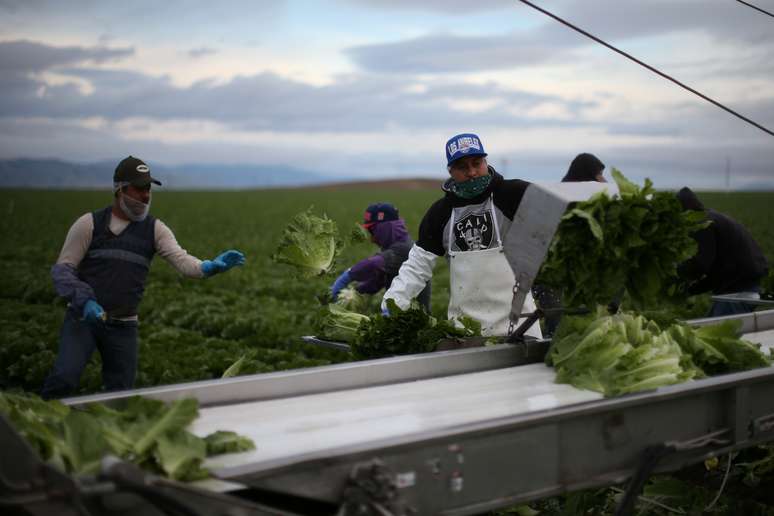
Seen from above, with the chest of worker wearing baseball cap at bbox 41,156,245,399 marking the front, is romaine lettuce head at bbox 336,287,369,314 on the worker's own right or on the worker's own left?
on the worker's own left

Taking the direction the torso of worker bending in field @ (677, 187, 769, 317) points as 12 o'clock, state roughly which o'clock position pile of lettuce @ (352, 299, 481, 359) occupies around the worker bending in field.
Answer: The pile of lettuce is roughly at 10 o'clock from the worker bending in field.

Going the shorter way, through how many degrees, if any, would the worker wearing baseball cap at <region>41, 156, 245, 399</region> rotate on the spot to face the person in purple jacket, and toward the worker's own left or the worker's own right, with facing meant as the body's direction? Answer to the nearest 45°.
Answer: approximately 90° to the worker's own left

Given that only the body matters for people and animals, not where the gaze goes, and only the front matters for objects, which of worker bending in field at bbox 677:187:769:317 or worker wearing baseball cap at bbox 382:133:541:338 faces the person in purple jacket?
the worker bending in field

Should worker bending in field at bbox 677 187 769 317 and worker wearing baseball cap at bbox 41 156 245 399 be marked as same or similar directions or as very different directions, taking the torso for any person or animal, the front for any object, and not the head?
very different directions

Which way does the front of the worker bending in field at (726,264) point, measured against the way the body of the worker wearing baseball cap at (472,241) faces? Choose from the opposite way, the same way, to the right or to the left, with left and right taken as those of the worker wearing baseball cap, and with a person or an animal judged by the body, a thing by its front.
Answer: to the right

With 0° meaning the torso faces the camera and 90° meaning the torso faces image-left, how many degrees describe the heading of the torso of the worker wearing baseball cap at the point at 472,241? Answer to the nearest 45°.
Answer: approximately 0°

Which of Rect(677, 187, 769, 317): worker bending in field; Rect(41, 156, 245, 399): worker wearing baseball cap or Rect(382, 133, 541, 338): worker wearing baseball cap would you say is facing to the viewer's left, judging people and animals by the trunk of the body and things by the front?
the worker bending in field

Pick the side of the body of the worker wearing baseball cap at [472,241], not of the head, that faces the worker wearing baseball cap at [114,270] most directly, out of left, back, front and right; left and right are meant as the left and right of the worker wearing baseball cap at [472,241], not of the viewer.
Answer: right

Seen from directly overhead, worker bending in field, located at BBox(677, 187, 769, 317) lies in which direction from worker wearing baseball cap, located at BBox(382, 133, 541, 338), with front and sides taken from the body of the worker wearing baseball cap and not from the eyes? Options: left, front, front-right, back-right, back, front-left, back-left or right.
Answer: back-left

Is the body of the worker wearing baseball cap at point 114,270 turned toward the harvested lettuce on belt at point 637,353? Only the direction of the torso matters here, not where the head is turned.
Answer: yes

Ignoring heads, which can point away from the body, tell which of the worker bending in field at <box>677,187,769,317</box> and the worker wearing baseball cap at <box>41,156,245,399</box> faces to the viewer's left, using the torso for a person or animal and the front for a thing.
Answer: the worker bending in field
